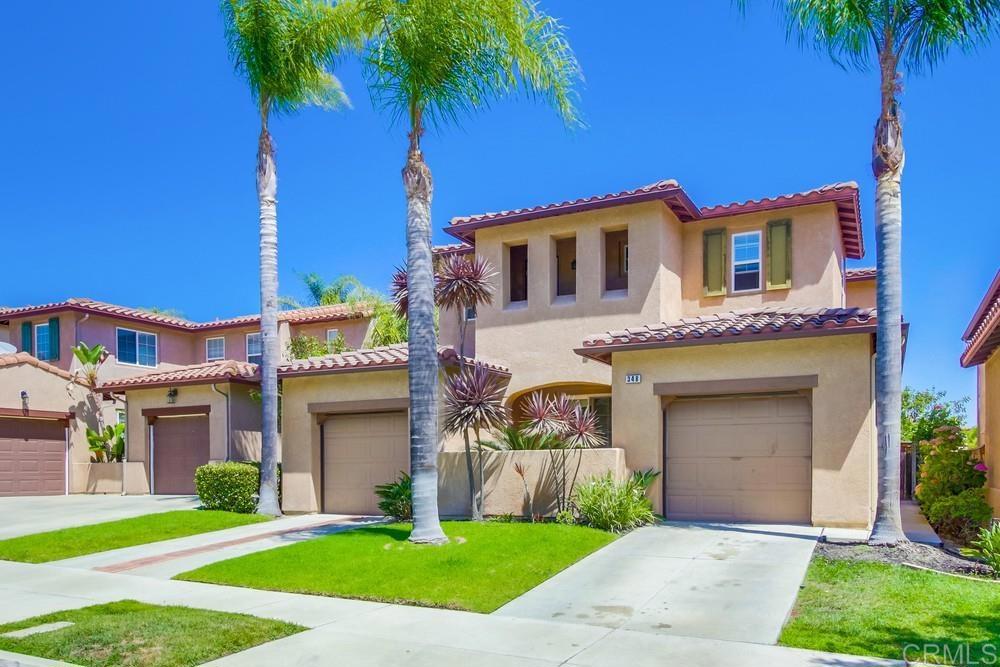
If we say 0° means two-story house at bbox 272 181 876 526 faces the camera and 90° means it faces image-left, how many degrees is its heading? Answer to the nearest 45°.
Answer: approximately 0°

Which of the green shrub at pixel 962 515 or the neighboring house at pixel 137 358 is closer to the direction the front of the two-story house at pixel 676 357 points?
the green shrub

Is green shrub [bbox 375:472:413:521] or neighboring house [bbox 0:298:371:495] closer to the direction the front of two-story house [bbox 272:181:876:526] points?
the green shrub

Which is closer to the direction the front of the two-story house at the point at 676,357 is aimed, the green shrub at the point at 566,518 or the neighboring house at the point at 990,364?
the green shrub
